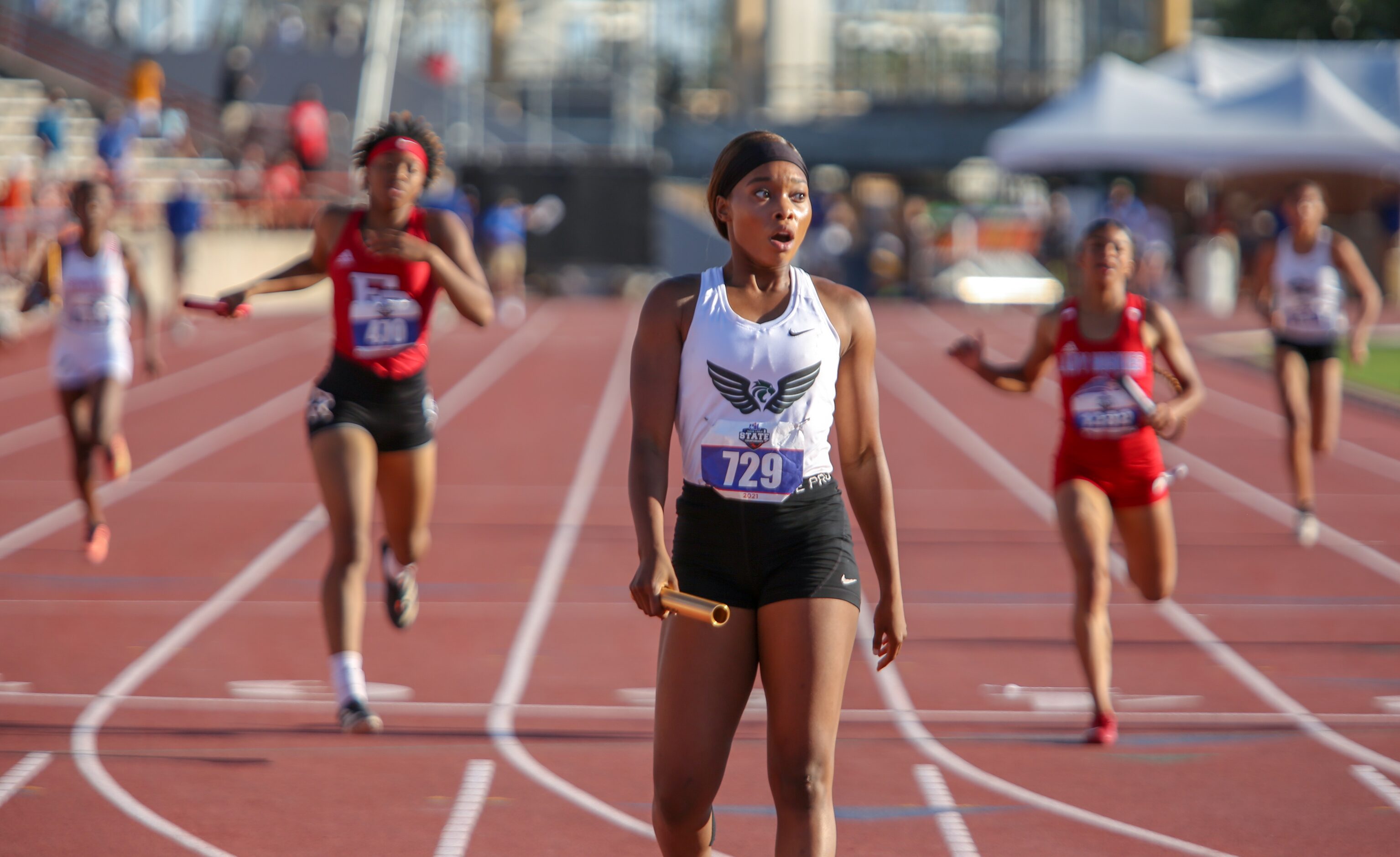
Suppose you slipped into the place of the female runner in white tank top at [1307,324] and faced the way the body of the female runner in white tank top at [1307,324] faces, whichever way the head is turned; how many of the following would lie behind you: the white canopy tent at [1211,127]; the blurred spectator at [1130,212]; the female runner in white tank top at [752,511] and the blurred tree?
3

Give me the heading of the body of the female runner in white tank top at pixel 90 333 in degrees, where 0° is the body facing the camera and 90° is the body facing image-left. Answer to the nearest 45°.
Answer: approximately 0°

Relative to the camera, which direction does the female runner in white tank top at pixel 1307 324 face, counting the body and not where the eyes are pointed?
toward the camera

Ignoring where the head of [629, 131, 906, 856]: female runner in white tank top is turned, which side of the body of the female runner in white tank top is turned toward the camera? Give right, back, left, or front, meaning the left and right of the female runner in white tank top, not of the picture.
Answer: front

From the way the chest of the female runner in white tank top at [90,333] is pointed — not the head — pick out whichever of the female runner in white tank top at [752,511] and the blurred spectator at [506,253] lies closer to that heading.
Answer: the female runner in white tank top

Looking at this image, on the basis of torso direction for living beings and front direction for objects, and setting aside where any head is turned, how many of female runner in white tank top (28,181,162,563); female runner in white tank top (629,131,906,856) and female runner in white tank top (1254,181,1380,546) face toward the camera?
3

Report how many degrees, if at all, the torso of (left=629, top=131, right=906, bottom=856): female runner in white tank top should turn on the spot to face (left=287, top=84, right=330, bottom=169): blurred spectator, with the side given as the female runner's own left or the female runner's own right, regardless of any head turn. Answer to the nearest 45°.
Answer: approximately 180°

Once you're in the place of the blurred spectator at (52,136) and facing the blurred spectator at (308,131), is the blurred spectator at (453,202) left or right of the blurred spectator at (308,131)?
right

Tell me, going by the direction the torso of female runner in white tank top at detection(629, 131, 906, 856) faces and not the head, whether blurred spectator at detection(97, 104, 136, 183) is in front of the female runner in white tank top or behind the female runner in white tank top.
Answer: behind

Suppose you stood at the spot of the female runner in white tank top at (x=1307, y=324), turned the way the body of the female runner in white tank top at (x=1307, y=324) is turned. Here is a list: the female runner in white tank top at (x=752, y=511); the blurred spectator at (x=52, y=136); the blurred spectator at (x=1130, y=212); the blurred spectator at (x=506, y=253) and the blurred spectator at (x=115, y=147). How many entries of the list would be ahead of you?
1

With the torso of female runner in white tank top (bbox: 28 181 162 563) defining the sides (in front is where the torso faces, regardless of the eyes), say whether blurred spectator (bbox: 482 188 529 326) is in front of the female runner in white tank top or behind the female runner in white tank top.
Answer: behind

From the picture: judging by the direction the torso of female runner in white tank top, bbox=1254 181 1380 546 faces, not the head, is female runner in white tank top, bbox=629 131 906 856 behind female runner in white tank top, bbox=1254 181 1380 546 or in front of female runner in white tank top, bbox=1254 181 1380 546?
in front

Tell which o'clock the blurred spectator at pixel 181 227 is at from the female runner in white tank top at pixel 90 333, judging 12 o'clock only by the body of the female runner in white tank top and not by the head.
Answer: The blurred spectator is roughly at 6 o'clock from the female runner in white tank top.

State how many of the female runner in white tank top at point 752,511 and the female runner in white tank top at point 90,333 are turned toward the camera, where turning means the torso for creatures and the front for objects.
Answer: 2

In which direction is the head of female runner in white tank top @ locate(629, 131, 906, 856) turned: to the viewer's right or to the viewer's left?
to the viewer's right

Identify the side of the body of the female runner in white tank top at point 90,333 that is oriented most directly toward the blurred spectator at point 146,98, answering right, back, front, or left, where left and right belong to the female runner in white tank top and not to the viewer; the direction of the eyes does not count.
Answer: back
